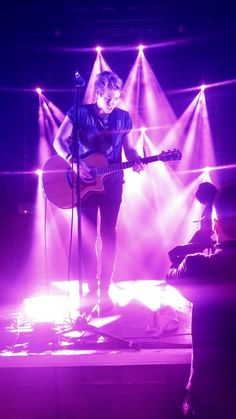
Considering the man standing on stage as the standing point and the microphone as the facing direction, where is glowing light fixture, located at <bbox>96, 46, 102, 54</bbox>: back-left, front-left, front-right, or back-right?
back-right

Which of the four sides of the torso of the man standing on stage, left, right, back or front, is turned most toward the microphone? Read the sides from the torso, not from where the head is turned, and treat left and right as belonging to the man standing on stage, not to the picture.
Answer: front

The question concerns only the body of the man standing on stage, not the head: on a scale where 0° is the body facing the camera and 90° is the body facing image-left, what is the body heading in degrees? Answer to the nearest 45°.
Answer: approximately 0°

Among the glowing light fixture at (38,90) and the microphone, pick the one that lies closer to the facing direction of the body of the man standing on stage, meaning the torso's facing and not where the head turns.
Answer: the microphone

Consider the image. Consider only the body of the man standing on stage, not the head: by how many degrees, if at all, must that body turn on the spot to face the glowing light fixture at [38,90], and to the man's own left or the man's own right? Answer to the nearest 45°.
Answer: approximately 180°

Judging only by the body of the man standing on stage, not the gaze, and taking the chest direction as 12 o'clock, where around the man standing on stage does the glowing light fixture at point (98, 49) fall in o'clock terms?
The glowing light fixture is roughly at 6 o'clock from the man standing on stage.
